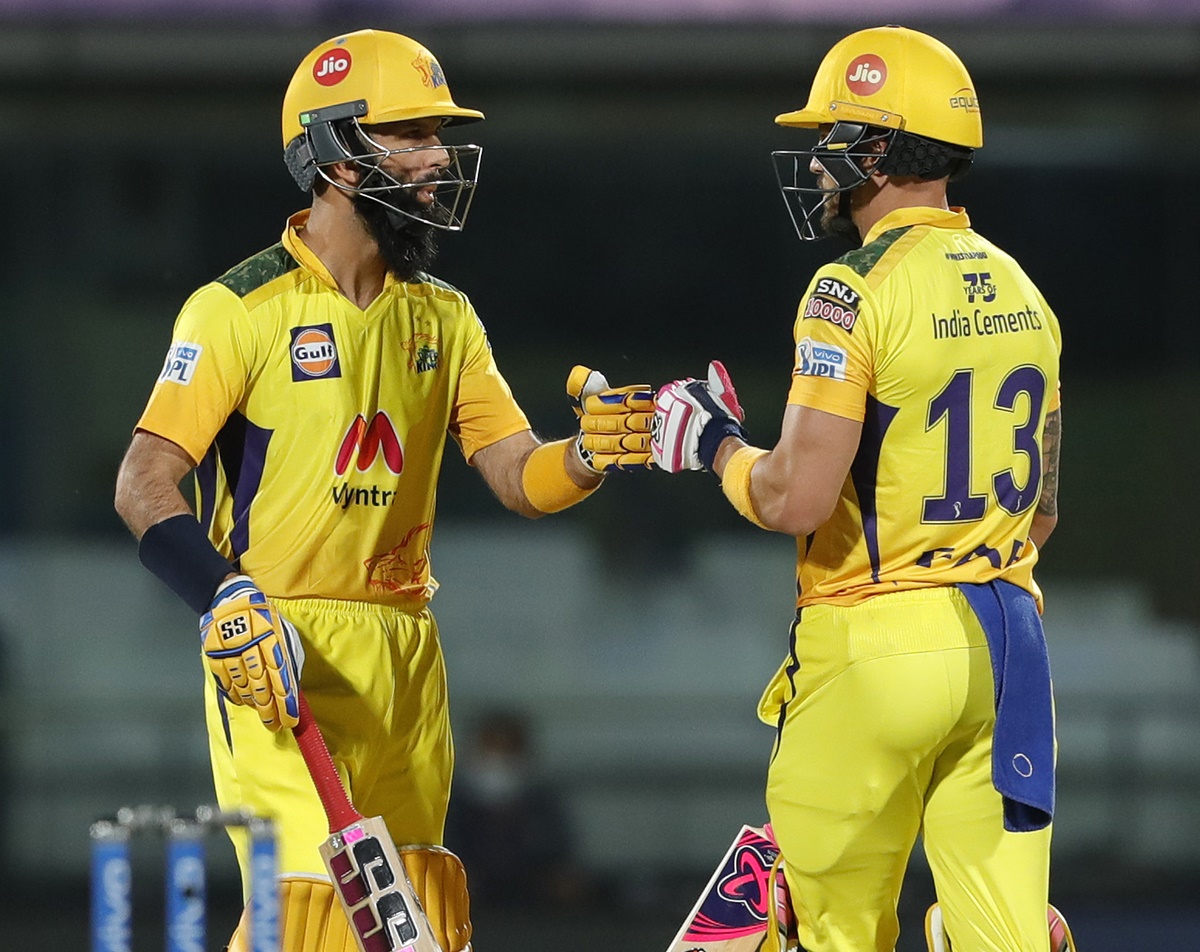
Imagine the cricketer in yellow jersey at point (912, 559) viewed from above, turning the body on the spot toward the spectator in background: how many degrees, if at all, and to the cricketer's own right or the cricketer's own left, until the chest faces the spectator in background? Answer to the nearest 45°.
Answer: approximately 45° to the cricketer's own right

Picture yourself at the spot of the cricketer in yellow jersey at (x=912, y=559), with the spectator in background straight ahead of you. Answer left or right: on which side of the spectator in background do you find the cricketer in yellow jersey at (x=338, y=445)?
left

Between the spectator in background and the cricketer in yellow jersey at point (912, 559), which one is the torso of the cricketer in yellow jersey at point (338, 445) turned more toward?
the cricketer in yellow jersey

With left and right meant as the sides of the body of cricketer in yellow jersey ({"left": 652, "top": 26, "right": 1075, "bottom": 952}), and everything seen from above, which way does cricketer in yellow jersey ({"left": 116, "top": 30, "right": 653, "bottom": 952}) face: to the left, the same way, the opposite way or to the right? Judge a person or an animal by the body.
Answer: the opposite way

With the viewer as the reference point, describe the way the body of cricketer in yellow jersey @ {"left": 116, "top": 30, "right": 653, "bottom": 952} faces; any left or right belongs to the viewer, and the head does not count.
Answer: facing the viewer and to the right of the viewer

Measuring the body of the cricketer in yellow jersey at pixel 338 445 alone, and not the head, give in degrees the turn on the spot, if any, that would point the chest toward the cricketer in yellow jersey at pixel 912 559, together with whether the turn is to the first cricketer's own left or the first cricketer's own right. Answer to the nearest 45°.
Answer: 0° — they already face them

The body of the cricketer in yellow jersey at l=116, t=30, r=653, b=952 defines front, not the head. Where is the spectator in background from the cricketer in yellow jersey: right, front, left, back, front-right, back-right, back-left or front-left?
back-left

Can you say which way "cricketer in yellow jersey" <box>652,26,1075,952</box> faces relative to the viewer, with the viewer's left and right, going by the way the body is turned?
facing away from the viewer and to the left of the viewer

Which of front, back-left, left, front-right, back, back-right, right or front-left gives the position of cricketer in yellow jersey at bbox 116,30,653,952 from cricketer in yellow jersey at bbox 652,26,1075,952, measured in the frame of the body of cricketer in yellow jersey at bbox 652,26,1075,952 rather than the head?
front-left
